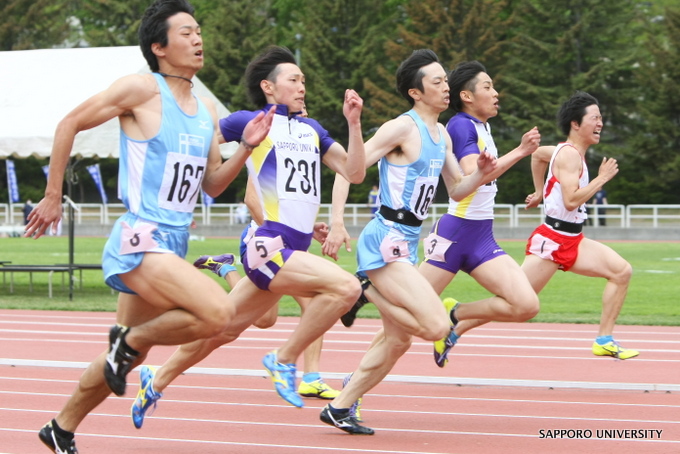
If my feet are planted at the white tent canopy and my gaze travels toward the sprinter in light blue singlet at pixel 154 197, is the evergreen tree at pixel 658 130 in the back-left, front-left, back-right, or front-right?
back-left

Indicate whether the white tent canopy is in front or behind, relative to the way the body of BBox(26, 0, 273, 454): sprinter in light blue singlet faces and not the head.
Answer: behind

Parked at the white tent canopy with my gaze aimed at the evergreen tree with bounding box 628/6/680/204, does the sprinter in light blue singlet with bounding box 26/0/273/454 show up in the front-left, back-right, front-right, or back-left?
back-right
